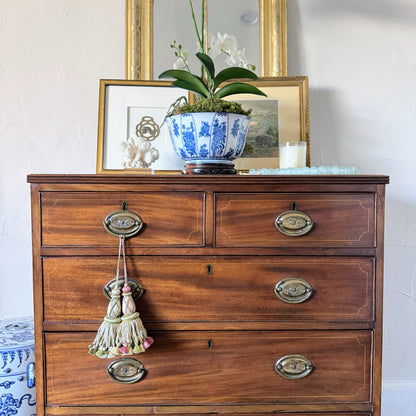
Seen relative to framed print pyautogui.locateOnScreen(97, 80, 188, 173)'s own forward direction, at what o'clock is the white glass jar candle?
The white glass jar candle is roughly at 10 o'clock from the framed print.

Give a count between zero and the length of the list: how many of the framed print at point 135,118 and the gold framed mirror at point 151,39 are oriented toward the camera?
2

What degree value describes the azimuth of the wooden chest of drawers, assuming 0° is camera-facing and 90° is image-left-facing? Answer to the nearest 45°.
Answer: approximately 0°

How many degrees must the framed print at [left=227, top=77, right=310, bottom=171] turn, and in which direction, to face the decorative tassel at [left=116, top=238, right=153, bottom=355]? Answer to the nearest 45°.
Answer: approximately 45° to its right

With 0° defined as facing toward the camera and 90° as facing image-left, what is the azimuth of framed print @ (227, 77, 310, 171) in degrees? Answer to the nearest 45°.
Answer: approximately 0°
